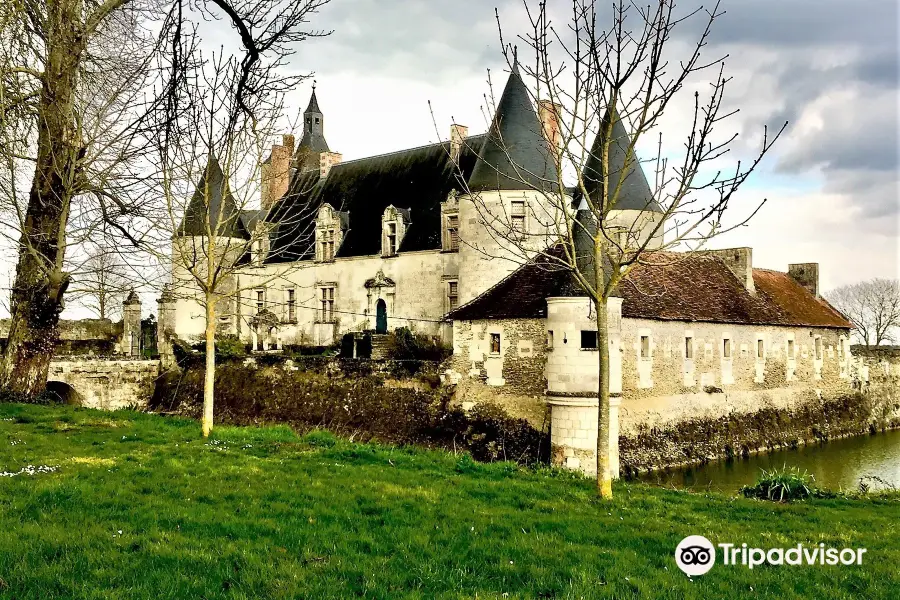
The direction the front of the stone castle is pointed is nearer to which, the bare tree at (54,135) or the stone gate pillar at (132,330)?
the bare tree

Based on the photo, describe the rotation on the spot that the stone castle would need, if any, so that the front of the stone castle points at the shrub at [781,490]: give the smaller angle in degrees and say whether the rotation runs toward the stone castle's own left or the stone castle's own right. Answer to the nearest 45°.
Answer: approximately 45° to the stone castle's own left

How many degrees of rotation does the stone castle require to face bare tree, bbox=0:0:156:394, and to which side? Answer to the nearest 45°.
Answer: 0° — it already faces it

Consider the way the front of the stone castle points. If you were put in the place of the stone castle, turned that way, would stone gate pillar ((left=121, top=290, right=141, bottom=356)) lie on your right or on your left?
on your right

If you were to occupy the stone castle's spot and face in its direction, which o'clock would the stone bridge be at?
The stone bridge is roughly at 2 o'clock from the stone castle.

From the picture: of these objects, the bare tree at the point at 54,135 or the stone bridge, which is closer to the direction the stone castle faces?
the bare tree

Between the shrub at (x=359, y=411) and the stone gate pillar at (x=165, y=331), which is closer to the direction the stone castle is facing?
the shrub

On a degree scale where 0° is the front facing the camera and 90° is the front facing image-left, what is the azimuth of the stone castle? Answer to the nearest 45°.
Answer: approximately 45°
